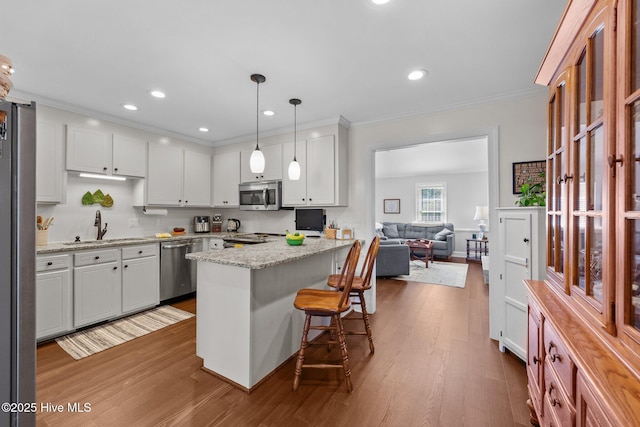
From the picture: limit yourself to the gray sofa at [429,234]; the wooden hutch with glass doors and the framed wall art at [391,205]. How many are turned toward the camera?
2

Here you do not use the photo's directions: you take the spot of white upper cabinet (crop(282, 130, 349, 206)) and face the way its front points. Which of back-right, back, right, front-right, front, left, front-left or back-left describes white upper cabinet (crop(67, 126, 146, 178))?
front-right

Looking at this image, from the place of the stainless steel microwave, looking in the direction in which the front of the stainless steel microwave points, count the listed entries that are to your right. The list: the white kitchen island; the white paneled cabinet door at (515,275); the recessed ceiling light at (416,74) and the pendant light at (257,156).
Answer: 0

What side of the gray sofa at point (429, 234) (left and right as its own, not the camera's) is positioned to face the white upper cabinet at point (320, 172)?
front

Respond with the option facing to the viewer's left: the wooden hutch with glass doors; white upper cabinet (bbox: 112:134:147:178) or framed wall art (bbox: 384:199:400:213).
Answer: the wooden hutch with glass doors

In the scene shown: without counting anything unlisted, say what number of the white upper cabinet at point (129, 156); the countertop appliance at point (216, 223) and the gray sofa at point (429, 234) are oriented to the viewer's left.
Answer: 0

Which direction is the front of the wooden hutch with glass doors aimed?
to the viewer's left

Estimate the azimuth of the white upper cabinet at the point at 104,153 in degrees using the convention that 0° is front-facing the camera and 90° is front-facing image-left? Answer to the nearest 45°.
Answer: approximately 315°

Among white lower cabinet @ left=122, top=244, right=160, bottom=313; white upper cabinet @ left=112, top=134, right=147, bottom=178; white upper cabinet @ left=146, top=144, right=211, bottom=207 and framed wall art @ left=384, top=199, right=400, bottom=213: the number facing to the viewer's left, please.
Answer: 0

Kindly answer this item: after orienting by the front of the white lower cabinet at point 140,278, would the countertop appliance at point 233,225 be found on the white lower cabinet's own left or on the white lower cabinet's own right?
on the white lower cabinet's own left

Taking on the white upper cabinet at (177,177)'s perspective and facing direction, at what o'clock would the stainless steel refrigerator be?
The stainless steel refrigerator is roughly at 2 o'clock from the white upper cabinet.

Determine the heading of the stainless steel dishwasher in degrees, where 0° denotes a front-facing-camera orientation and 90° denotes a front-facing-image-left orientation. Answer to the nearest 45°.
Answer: approximately 315°

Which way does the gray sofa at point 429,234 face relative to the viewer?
toward the camera

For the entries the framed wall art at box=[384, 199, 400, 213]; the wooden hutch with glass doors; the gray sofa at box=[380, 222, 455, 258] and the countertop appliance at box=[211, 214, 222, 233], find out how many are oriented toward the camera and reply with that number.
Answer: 3

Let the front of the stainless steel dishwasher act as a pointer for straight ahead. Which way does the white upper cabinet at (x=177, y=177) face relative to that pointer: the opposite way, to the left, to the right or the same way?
the same way
